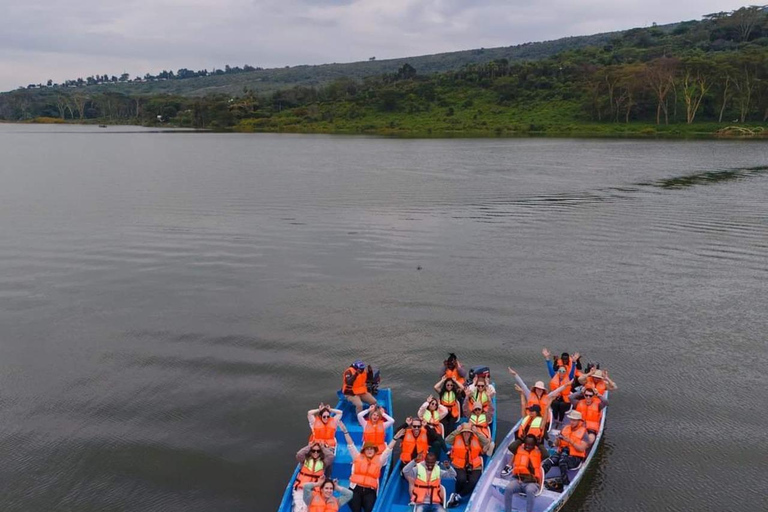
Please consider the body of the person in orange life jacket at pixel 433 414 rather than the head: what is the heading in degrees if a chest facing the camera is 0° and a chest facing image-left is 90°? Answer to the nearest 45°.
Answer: approximately 0°

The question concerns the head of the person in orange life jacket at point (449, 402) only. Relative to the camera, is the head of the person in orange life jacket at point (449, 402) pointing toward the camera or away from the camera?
toward the camera

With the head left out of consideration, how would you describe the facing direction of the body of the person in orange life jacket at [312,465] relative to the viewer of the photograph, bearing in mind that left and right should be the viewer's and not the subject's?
facing the viewer

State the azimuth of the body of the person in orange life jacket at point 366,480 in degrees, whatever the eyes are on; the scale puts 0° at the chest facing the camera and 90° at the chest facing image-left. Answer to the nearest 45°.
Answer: approximately 0°

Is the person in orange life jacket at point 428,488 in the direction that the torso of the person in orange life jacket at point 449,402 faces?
yes

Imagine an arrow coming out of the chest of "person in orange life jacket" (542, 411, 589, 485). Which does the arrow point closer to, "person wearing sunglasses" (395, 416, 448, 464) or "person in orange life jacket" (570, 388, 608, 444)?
the person wearing sunglasses

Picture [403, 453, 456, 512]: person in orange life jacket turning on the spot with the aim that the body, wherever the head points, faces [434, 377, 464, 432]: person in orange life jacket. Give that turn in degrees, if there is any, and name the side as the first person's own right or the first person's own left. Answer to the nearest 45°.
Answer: approximately 180°

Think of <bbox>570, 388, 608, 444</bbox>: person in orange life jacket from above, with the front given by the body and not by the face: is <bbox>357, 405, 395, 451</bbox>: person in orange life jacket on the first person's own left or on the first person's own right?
on the first person's own right

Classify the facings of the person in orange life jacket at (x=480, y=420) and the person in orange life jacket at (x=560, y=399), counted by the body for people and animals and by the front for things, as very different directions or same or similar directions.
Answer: same or similar directions

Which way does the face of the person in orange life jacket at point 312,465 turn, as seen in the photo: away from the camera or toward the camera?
toward the camera

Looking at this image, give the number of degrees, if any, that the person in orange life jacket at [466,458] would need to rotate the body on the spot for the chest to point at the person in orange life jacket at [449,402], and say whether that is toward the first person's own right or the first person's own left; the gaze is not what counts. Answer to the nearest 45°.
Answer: approximately 180°

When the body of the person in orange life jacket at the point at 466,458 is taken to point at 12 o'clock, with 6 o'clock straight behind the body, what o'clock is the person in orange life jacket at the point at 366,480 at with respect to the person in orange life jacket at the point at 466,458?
the person in orange life jacket at the point at 366,480 is roughly at 2 o'clock from the person in orange life jacket at the point at 466,458.

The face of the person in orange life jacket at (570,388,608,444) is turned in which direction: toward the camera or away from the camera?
toward the camera

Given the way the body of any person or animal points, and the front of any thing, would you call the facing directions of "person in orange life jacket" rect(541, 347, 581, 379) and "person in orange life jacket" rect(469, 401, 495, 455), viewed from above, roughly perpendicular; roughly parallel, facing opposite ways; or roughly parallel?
roughly parallel

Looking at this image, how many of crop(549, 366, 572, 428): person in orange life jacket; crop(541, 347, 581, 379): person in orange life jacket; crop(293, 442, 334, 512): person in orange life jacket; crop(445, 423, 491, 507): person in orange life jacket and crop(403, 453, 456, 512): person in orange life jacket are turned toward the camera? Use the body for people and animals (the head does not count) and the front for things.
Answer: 5

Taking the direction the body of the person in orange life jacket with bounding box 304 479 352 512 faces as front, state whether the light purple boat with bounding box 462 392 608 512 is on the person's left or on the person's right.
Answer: on the person's left

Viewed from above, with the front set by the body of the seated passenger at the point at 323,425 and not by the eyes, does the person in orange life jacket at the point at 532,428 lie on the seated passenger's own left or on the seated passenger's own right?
on the seated passenger's own left

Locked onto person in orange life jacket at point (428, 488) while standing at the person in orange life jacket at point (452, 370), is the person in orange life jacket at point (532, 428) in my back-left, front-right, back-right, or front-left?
front-left

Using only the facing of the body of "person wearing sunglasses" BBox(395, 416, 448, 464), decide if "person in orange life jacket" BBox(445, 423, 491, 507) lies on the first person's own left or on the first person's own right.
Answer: on the first person's own left
